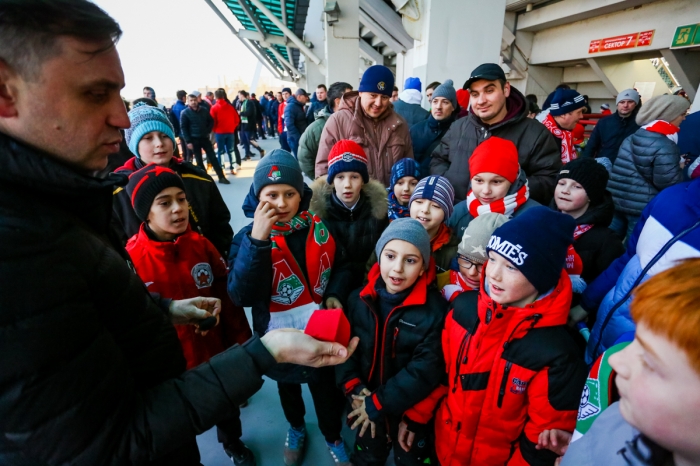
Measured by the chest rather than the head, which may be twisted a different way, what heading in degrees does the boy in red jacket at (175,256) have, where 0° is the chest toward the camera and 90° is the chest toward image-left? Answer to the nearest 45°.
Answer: approximately 315°

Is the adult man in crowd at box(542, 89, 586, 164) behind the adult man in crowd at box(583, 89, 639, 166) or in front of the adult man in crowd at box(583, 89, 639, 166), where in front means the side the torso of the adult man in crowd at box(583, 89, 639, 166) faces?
in front

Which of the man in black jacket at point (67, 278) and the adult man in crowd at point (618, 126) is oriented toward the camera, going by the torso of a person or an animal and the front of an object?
the adult man in crowd

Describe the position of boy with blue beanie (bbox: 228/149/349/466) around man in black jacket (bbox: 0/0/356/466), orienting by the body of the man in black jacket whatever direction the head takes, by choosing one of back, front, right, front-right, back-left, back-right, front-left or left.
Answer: front-left

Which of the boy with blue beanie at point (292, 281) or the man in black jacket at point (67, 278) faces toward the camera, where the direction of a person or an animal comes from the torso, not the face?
the boy with blue beanie

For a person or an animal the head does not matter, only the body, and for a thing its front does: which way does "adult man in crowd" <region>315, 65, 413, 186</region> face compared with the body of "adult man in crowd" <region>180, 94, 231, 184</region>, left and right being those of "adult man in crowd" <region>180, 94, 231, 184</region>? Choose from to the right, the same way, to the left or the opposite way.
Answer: the same way

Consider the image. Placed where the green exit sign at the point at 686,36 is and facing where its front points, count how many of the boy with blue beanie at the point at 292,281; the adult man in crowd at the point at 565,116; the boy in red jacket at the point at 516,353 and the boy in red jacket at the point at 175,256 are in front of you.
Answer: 4

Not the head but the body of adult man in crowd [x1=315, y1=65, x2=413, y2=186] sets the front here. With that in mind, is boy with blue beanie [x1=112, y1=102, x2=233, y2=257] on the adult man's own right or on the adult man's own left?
on the adult man's own right

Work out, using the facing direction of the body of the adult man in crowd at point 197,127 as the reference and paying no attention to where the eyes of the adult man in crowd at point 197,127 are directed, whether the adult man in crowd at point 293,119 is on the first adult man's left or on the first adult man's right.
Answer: on the first adult man's left

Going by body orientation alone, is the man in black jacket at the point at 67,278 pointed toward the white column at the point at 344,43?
no

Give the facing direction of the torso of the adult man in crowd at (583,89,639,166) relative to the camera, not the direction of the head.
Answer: toward the camera

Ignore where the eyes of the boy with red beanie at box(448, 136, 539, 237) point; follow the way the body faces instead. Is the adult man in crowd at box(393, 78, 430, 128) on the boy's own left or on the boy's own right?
on the boy's own right

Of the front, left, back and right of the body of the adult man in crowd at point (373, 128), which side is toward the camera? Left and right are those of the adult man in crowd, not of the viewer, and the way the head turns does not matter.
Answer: front

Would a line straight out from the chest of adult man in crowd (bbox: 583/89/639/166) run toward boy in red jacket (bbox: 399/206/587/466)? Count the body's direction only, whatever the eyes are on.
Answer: yes

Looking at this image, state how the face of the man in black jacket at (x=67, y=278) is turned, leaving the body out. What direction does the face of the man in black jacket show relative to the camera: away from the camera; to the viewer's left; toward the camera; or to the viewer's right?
to the viewer's right

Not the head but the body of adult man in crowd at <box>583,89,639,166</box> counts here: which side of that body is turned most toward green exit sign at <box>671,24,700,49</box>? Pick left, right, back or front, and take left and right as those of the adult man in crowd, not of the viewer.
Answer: back

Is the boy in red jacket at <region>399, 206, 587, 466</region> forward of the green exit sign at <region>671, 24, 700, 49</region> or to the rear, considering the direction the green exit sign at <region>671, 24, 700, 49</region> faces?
forward

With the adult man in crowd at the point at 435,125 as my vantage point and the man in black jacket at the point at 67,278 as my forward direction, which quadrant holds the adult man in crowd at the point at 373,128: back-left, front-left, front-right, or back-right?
front-right

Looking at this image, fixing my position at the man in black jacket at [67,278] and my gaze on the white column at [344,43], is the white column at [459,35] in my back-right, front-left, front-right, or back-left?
front-right

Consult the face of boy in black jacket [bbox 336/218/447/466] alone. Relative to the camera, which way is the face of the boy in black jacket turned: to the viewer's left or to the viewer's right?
to the viewer's left

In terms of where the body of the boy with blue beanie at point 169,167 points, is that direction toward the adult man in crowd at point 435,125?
no
